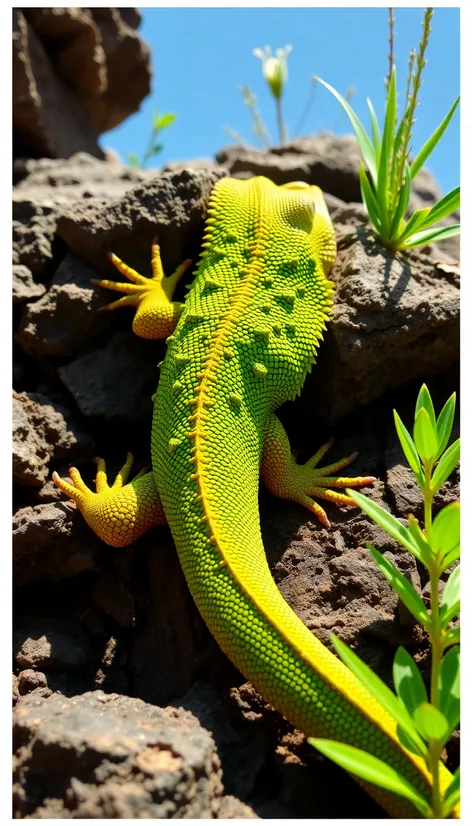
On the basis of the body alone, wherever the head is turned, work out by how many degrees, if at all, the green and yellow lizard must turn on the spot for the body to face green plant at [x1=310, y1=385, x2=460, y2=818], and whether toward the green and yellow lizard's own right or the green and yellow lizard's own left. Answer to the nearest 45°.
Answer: approximately 135° to the green and yellow lizard's own right

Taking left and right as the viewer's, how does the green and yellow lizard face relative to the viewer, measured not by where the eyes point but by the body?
facing away from the viewer

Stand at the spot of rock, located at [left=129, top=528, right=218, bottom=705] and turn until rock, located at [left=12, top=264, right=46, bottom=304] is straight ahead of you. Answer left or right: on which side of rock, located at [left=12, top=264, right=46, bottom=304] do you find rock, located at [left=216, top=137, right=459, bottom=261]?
right

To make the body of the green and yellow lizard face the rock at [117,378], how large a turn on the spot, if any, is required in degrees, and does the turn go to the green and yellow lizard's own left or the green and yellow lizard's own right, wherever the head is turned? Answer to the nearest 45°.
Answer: approximately 45° to the green and yellow lizard's own left

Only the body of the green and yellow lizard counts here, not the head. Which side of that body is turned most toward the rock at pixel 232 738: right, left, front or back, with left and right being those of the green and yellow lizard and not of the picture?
back

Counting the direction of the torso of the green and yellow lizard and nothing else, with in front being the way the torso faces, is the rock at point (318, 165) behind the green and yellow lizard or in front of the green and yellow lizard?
in front

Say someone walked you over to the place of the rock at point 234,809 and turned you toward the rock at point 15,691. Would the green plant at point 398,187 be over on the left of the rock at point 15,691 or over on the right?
right

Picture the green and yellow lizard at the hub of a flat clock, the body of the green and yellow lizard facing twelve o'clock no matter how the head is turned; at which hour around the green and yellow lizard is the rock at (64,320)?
The rock is roughly at 10 o'clock from the green and yellow lizard.

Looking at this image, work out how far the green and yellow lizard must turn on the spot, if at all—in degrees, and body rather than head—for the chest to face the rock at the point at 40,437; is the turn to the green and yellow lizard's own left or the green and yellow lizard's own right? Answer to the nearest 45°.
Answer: approximately 90° to the green and yellow lizard's own left
